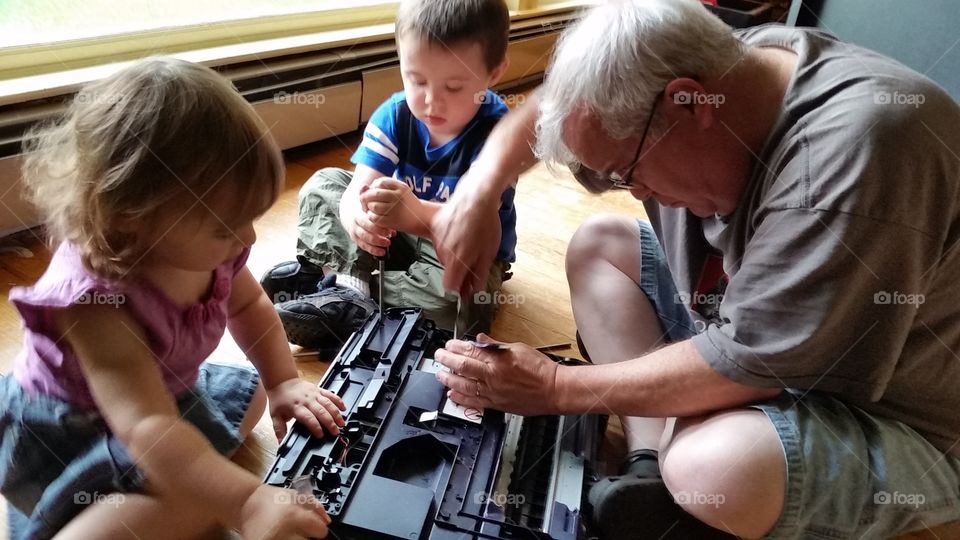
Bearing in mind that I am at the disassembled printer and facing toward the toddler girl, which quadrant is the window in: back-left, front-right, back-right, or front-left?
front-right

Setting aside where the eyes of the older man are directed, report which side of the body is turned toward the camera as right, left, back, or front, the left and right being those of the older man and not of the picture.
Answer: left

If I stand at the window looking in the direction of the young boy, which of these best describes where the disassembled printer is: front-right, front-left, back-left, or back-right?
front-right

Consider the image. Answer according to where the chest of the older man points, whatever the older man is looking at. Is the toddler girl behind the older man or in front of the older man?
in front

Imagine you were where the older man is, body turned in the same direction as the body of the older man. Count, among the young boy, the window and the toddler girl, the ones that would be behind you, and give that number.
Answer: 0

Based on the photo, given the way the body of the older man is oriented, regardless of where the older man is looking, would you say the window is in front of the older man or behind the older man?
in front

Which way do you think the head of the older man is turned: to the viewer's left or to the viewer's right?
to the viewer's left

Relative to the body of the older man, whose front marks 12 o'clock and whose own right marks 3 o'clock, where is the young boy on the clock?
The young boy is roughly at 1 o'clock from the older man.
